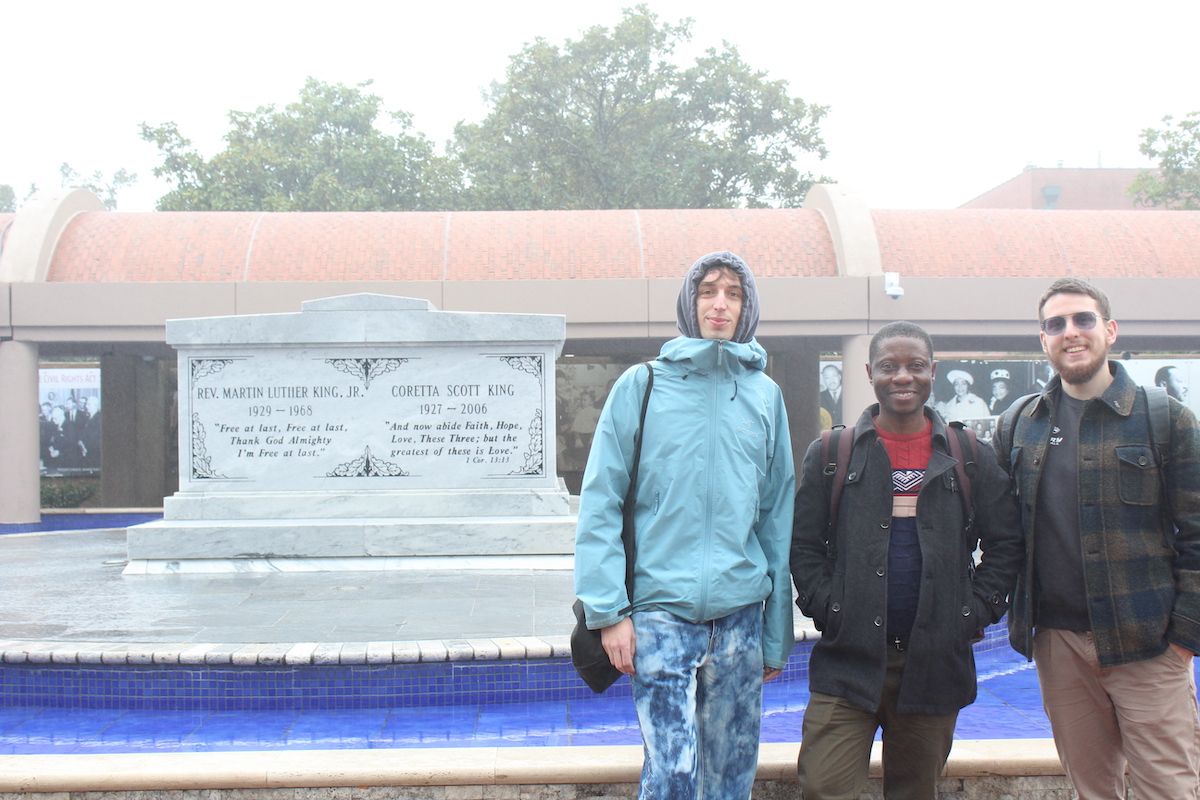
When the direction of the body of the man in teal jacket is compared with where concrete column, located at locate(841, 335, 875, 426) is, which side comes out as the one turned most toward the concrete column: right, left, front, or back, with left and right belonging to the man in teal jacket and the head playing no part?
back

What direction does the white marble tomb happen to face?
toward the camera

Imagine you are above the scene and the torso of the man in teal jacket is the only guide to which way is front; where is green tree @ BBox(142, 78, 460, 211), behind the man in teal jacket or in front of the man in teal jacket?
behind

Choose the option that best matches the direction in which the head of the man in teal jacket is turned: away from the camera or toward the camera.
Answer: toward the camera

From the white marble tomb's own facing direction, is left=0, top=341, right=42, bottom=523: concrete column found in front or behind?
behind

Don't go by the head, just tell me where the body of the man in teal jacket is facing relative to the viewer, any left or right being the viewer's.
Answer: facing the viewer

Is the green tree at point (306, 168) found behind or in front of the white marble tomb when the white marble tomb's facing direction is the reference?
behind

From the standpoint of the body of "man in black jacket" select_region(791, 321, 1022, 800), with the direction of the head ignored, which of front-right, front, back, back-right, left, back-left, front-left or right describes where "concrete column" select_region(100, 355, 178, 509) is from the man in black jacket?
back-right

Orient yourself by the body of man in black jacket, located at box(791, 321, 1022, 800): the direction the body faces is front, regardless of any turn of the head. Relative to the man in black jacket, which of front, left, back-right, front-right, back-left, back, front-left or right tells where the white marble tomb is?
back-right

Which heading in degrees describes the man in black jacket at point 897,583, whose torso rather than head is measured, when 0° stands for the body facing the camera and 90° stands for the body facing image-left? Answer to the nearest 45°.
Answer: approximately 0°

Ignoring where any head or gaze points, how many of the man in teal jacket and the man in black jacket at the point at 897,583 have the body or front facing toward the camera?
2
